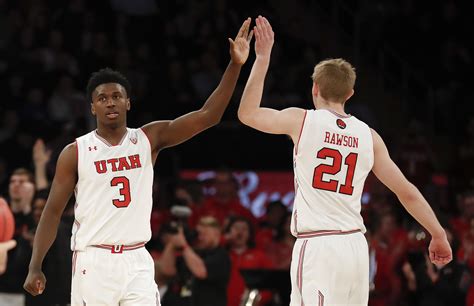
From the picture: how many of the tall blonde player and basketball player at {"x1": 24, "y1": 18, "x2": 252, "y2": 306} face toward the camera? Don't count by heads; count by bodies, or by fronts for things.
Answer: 1

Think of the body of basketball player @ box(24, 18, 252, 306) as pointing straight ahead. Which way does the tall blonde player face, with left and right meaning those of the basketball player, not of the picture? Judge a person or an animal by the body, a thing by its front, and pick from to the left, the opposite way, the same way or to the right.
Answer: the opposite way

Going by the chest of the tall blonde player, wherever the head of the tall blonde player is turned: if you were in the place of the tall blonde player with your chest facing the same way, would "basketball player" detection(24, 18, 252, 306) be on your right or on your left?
on your left

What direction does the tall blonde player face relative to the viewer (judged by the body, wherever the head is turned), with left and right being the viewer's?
facing away from the viewer

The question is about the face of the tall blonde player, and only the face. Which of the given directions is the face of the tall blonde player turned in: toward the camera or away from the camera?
away from the camera

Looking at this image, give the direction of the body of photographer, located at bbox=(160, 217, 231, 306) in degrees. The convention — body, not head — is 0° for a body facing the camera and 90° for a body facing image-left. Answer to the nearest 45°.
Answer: approximately 45°

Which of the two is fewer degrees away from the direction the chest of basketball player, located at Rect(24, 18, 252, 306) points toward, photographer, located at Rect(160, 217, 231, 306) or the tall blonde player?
the tall blonde player

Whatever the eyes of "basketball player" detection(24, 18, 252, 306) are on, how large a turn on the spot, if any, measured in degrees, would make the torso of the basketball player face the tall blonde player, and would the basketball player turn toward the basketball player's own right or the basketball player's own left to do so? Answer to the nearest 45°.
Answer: approximately 90° to the basketball player's own left
